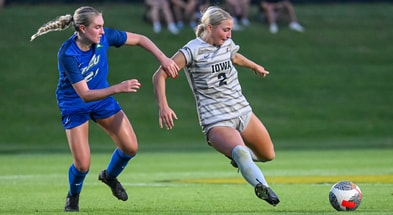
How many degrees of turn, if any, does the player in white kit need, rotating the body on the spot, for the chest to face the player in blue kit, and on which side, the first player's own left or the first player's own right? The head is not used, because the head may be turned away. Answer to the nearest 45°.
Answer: approximately 135° to the first player's own right

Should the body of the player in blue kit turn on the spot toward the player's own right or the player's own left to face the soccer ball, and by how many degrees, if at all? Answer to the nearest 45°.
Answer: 0° — they already face it

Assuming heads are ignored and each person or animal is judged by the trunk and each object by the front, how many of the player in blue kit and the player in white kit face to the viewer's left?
0

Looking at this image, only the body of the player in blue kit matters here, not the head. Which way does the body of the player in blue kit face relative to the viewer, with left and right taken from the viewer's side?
facing the viewer and to the right of the viewer

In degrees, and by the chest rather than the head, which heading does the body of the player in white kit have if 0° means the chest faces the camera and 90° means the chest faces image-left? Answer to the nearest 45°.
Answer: approximately 315°

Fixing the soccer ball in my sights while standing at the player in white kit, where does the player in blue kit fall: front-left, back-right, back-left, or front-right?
back-right
